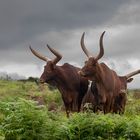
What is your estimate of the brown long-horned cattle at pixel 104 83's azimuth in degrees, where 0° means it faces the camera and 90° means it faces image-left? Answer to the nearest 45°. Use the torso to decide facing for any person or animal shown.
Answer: approximately 45°

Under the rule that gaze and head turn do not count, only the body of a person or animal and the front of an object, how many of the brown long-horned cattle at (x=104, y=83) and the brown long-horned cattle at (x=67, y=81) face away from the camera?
0

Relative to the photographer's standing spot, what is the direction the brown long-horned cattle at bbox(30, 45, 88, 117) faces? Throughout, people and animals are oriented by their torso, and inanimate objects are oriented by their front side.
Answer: facing the viewer and to the left of the viewer
